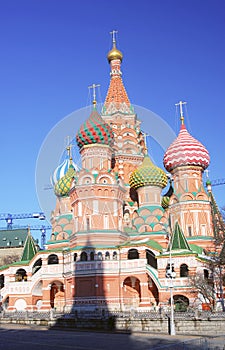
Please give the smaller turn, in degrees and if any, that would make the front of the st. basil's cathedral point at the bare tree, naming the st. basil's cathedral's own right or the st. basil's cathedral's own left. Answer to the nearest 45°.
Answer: approximately 45° to the st. basil's cathedral's own left

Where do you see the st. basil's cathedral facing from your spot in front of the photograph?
facing the viewer
